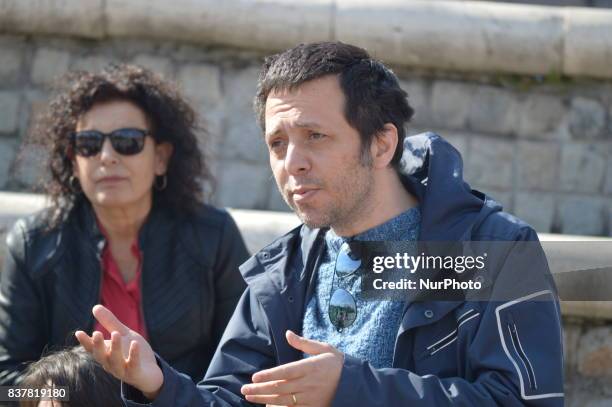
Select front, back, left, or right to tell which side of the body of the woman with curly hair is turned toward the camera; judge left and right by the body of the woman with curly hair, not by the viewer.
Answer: front
